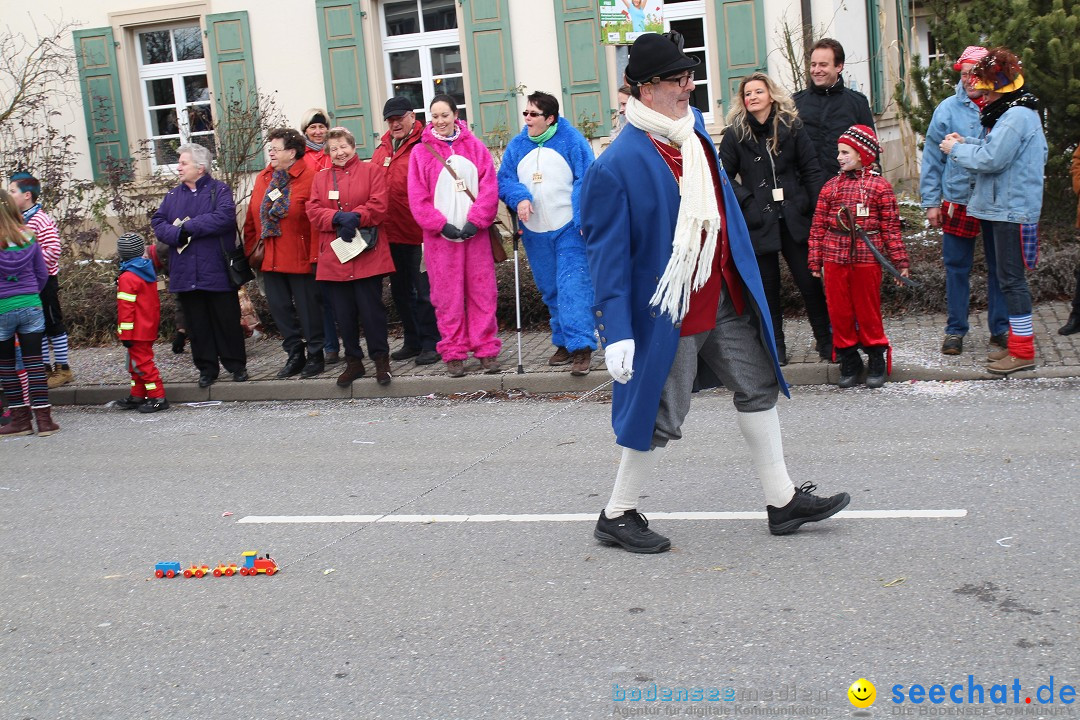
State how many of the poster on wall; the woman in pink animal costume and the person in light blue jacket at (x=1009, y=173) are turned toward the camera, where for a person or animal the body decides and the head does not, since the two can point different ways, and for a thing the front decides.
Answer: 2

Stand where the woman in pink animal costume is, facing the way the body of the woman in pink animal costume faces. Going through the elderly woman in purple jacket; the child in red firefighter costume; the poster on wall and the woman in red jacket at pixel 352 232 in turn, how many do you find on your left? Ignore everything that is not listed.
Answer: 1

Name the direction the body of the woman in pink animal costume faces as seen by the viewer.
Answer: toward the camera

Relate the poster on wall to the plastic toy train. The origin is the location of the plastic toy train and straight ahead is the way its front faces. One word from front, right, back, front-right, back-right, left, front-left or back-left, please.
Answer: front-left

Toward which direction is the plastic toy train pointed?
to the viewer's right

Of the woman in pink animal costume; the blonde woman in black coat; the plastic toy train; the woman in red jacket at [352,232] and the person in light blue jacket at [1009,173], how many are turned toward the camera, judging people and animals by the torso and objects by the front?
3

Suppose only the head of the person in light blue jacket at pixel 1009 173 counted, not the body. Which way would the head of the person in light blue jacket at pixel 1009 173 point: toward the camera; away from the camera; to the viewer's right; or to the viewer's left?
to the viewer's left

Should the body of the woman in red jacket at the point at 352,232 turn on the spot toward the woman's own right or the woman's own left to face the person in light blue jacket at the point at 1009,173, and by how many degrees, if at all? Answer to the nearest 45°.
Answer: approximately 45° to the woman's own left

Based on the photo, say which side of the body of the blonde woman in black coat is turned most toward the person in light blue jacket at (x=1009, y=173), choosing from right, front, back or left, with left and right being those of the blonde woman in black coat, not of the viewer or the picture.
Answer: left

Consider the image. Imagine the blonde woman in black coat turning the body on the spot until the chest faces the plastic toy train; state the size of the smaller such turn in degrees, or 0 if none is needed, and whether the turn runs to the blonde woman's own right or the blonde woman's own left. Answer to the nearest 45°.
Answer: approximately 45° to the blonde woman's own right

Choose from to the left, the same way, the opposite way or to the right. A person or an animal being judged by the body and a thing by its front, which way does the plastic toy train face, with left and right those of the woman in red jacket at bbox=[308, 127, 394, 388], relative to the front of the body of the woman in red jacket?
to the left

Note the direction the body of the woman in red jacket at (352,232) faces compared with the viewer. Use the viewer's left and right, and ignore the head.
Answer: facing the viewer

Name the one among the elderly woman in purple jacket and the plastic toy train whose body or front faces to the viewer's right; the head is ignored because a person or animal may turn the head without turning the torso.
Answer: the plastic toy train

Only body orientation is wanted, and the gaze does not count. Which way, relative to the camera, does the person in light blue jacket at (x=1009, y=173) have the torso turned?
to the viewer's left

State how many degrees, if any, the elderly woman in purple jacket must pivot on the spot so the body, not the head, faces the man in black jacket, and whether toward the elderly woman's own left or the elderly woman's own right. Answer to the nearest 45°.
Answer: approximately 90° to the elderly woman's own left

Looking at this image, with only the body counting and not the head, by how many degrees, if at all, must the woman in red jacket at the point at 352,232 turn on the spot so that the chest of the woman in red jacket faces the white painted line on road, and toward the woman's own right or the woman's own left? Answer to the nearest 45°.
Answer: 0° — they already face it

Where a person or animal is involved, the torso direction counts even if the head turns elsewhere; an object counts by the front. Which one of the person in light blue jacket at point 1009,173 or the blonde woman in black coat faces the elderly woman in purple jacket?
the person in light blue jacket

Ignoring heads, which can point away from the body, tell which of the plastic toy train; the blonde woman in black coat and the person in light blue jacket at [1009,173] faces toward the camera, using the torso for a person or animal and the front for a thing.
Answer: the blonde woman in black coat

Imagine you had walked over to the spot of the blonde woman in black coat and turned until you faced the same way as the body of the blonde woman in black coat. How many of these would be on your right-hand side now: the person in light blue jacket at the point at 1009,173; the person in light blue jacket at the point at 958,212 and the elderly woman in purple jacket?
1

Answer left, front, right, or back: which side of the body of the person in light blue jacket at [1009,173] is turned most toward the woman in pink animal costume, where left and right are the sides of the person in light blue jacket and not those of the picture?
front
